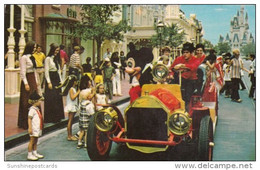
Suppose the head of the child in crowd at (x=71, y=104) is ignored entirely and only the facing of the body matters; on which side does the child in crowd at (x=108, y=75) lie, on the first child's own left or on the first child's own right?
on the first child's own left

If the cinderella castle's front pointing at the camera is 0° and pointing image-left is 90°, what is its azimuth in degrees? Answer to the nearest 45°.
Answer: approximately 0°

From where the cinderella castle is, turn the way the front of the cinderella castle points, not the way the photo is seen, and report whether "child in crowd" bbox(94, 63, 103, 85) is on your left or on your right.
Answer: on your right

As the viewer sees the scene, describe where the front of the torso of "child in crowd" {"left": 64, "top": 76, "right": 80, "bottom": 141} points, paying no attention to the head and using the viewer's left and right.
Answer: facing to the right of the viewer

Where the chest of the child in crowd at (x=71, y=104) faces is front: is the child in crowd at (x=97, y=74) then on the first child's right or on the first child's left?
on the first child's left

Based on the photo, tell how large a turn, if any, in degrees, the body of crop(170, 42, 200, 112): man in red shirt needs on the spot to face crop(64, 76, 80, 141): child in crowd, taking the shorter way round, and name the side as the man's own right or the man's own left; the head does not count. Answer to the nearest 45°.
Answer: approximately 45° to the man's own right

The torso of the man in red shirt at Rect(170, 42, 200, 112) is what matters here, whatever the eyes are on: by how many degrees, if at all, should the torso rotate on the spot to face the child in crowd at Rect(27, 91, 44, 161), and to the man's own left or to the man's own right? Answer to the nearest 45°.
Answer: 0° — they already face them
